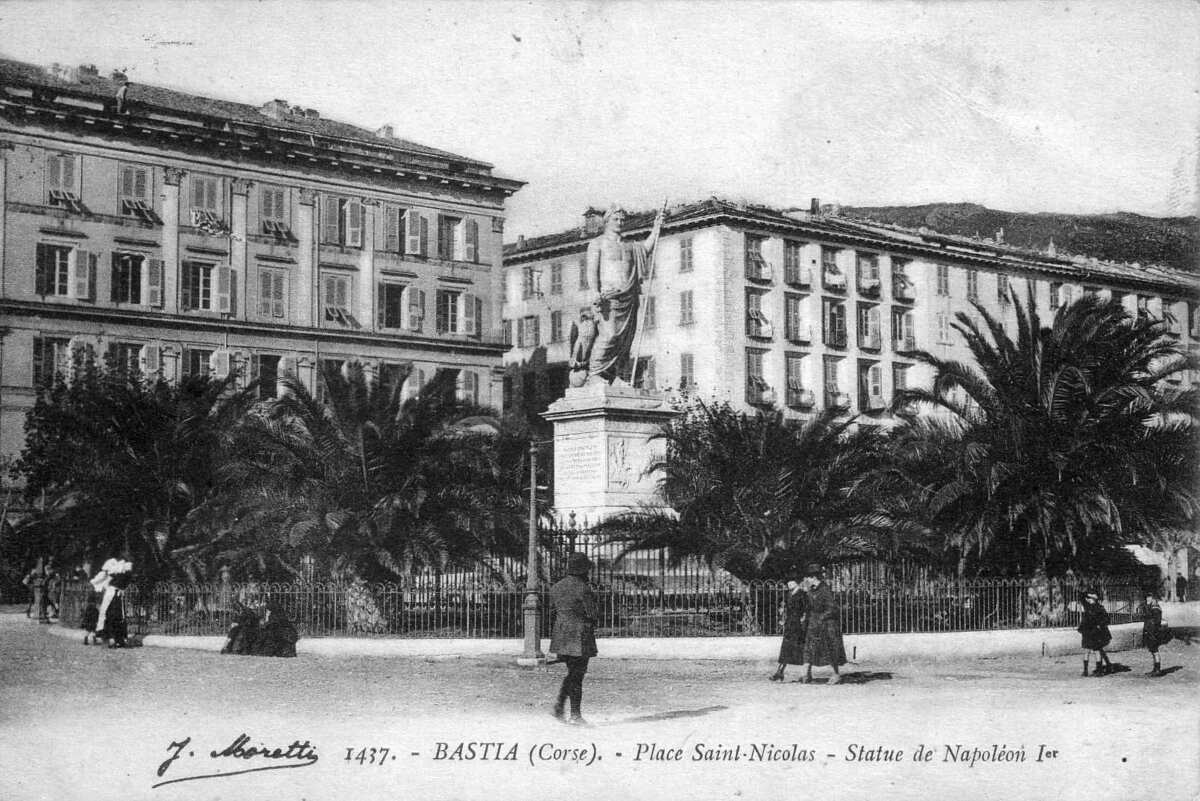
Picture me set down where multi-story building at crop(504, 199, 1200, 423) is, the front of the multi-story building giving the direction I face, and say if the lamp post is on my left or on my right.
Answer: on my right

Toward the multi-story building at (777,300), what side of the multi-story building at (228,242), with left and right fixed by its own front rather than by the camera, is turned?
left

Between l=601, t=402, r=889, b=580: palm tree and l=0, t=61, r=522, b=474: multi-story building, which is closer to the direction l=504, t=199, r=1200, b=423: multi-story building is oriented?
the palm tree

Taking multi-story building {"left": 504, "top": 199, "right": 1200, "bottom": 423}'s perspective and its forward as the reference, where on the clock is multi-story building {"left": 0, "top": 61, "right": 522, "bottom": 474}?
multi-story building {"left": 0, "top": 61, "right": 522, "bottom": 474} is roughly at 3 o'clock from multi-story building {"left": 504, "top": 199, "right": 1200, "bottom": 423}.

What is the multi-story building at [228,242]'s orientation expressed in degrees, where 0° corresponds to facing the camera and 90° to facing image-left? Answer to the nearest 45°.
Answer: approximately 315°

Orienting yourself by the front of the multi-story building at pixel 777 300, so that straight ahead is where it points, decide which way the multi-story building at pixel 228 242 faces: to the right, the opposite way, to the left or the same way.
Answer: the same way

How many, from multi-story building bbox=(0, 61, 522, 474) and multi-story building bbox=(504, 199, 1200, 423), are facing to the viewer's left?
0
